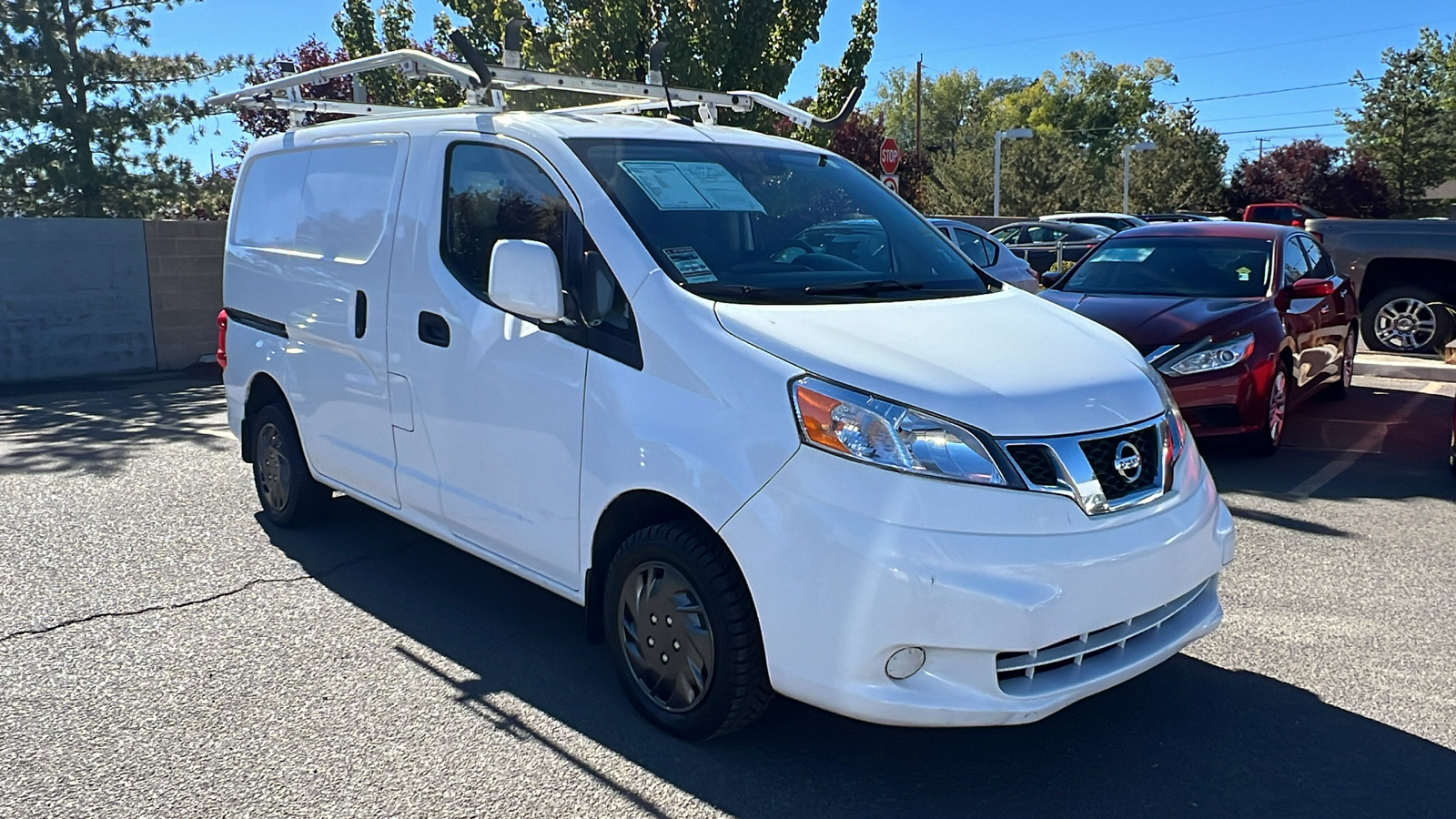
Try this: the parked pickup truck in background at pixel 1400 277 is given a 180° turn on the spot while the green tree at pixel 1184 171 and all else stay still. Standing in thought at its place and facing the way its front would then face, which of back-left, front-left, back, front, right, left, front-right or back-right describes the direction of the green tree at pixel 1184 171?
right

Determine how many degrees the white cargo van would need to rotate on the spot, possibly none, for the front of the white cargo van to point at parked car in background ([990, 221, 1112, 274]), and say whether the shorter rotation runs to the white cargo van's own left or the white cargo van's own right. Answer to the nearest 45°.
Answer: approximately 135° to the white cargo van's own left

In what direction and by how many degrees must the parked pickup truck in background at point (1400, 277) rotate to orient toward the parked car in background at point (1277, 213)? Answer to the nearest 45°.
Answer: approximately 90° to its left

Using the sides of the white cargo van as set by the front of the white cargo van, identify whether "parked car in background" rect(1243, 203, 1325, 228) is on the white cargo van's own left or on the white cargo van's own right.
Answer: on the white cargo van's own left

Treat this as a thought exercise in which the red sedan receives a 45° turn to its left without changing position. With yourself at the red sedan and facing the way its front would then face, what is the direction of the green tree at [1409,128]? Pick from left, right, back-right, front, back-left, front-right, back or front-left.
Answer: back

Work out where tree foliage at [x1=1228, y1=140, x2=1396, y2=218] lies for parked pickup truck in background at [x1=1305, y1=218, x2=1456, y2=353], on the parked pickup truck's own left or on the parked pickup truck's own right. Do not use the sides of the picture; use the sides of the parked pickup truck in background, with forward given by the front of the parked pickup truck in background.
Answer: on the parked pickup truck's own left

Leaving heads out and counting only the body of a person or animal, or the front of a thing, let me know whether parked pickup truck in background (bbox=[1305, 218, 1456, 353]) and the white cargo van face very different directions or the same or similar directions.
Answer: same or similar directions

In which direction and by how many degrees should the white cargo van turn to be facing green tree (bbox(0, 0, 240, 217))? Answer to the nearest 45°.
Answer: approximately 180°

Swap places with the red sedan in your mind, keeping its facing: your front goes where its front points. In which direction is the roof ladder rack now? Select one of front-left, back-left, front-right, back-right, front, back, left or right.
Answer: front

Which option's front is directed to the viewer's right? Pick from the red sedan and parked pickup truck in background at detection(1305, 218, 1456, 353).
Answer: the parked pickup truck in background

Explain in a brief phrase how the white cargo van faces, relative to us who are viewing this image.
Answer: facing the viewer and to the right of the viewer

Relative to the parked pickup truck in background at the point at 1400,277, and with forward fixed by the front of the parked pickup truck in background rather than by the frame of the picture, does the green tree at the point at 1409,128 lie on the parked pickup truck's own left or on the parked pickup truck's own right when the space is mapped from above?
on the parked pickup truck's own left

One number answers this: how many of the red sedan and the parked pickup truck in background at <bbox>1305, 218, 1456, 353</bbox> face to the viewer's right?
1

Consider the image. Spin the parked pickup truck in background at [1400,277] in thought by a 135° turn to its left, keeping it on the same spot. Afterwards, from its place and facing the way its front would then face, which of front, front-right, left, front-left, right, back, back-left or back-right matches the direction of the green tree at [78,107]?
front-left

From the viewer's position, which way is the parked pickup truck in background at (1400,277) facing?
facing to the right of the viewer

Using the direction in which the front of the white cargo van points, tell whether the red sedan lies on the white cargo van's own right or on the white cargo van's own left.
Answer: on the white cargo van's own left

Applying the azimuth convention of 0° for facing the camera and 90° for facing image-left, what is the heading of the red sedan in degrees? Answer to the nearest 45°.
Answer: approximately 45°
